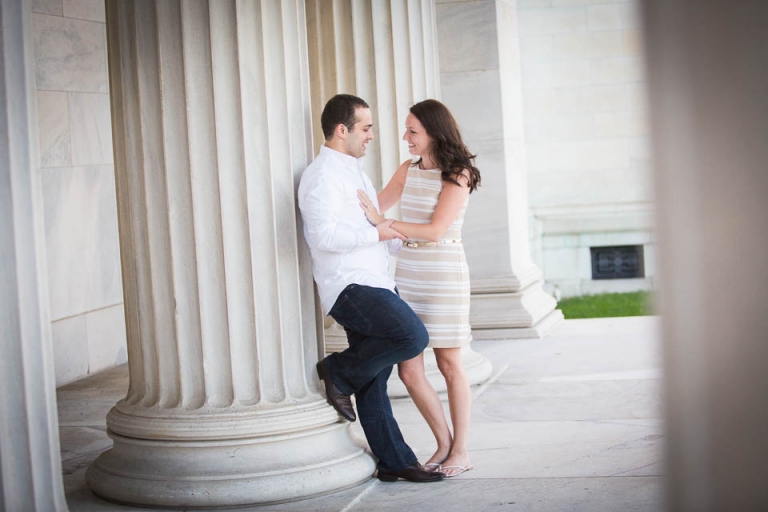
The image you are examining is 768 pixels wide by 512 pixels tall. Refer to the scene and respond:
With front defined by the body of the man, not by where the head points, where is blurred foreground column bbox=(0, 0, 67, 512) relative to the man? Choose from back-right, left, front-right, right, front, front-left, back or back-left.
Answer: back-right

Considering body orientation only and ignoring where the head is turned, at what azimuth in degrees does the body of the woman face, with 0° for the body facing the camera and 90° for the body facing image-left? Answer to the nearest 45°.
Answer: approximately 45°

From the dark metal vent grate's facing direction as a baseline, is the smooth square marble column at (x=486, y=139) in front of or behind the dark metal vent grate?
in front

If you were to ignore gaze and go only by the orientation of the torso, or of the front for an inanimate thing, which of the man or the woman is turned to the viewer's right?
the man

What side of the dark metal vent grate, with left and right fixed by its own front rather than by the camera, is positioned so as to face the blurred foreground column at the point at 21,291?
front

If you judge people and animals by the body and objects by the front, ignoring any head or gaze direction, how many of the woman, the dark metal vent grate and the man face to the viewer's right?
1

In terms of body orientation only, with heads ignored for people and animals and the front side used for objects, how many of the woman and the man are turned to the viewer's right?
1

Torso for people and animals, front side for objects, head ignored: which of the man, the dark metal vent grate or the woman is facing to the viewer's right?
the man

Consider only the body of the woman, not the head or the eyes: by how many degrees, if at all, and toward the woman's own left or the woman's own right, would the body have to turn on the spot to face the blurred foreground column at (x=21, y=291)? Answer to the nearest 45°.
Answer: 0° — they already face it

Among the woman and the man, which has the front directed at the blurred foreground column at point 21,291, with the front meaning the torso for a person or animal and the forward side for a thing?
the woman

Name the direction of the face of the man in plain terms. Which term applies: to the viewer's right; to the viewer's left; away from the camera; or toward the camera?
to the viewer's right

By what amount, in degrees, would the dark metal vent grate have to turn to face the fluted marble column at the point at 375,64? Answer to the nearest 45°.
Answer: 0° — it already faces it

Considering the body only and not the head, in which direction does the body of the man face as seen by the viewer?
to the viewer's right

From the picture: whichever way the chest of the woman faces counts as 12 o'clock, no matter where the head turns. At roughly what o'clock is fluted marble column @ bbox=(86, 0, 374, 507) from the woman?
The fluted marble column is roughly at 1 o'clock from the woman.

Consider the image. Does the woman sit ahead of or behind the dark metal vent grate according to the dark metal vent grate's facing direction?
ahead
